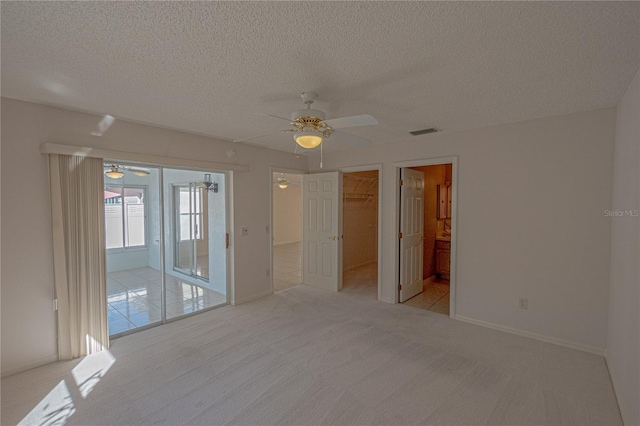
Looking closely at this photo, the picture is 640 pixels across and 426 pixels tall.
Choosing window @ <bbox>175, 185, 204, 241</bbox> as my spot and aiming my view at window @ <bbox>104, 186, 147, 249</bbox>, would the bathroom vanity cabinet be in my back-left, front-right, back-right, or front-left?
back-left

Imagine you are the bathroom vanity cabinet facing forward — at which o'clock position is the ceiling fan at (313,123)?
The ceiling fan is roughly at 11 o'clock from the bathroom vanity cabinet.

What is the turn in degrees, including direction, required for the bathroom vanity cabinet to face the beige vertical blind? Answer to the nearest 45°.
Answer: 0° — it already faces it

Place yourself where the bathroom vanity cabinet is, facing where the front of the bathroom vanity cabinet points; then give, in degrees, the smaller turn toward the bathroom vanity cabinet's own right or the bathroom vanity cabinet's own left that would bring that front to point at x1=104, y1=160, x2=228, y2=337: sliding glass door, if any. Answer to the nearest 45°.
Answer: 0° — it already faces it

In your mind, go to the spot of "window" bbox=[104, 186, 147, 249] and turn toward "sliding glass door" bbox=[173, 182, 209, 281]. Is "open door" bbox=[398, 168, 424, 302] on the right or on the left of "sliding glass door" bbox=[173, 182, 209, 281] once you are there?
right

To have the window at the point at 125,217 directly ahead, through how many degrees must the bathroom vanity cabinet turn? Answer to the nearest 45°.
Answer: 0° — it already faces it

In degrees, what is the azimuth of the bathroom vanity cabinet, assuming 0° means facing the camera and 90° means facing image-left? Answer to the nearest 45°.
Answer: approximately 45°
